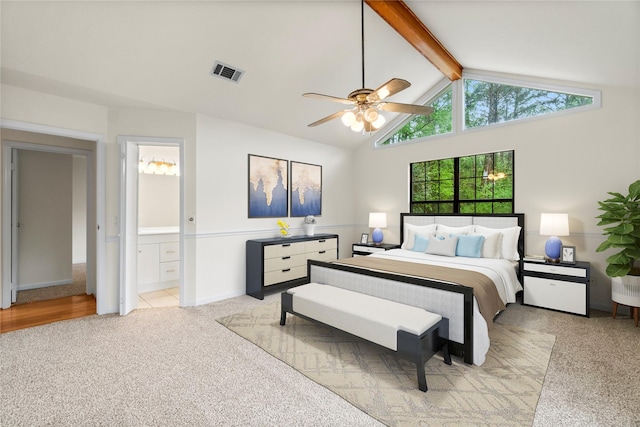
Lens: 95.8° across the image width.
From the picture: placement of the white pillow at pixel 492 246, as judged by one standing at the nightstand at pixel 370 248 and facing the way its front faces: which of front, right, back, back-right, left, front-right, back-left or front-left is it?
left

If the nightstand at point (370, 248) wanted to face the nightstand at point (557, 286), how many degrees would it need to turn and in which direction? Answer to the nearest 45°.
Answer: approximately 90° to its left

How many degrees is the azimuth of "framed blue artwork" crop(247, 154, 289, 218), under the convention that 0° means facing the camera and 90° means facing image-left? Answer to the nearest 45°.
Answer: approximately 315°

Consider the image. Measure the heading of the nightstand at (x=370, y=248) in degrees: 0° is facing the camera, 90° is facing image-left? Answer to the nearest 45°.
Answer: approximately 45°

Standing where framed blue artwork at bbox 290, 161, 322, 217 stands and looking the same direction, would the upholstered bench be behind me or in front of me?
in front

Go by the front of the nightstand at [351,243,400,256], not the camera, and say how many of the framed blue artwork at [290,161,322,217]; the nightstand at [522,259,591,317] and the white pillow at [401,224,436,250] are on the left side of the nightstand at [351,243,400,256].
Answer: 2

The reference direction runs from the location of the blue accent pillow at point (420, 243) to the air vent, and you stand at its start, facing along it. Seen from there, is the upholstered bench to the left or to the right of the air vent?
left

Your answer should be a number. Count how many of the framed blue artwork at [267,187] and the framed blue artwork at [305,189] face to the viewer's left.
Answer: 0

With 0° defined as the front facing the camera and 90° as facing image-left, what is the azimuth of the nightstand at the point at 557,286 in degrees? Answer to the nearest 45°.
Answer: approximately 45°

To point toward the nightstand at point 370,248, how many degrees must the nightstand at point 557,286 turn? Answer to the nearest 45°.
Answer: approximately 45° to its right
